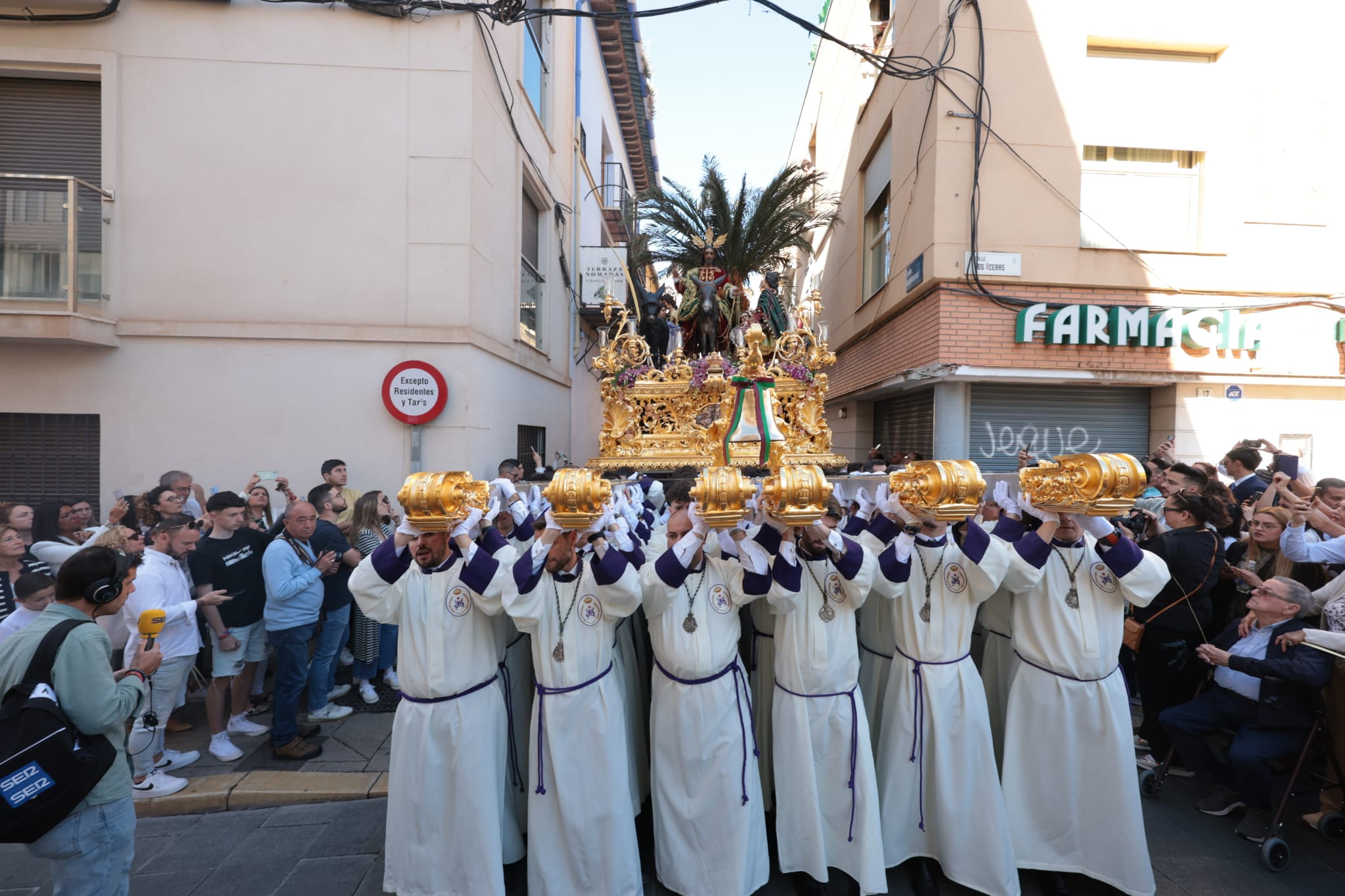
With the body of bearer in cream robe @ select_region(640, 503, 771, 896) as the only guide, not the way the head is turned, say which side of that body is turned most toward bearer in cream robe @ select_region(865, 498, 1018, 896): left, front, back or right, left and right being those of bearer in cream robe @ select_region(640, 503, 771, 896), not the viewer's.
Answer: left

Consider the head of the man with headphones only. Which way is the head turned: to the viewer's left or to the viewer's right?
to the viewer's right

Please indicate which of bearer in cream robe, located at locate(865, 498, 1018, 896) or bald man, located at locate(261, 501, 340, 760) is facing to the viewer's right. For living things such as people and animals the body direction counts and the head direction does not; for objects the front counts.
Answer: the bald man

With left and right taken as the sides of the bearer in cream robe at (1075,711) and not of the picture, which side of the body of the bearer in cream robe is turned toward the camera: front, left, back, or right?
front

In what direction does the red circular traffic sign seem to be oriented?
toward the camera

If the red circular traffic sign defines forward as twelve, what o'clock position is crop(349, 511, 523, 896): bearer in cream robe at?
The bearer in cream robe is roughly at 12 o'clock from the red circular traffic sign.

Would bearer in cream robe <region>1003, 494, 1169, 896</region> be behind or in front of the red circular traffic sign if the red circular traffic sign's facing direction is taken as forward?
in front

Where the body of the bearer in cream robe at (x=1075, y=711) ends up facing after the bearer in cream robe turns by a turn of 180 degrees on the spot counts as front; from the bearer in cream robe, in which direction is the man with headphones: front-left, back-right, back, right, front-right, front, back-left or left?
back-left

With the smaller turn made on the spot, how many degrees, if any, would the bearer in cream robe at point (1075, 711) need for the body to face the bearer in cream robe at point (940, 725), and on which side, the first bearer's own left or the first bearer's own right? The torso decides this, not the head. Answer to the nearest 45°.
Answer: approximately 45° to the first bearer's own right

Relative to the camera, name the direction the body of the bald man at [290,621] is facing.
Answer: to the viewer's right

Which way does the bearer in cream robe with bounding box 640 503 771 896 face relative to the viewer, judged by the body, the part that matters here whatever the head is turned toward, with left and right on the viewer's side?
facing the viewer
